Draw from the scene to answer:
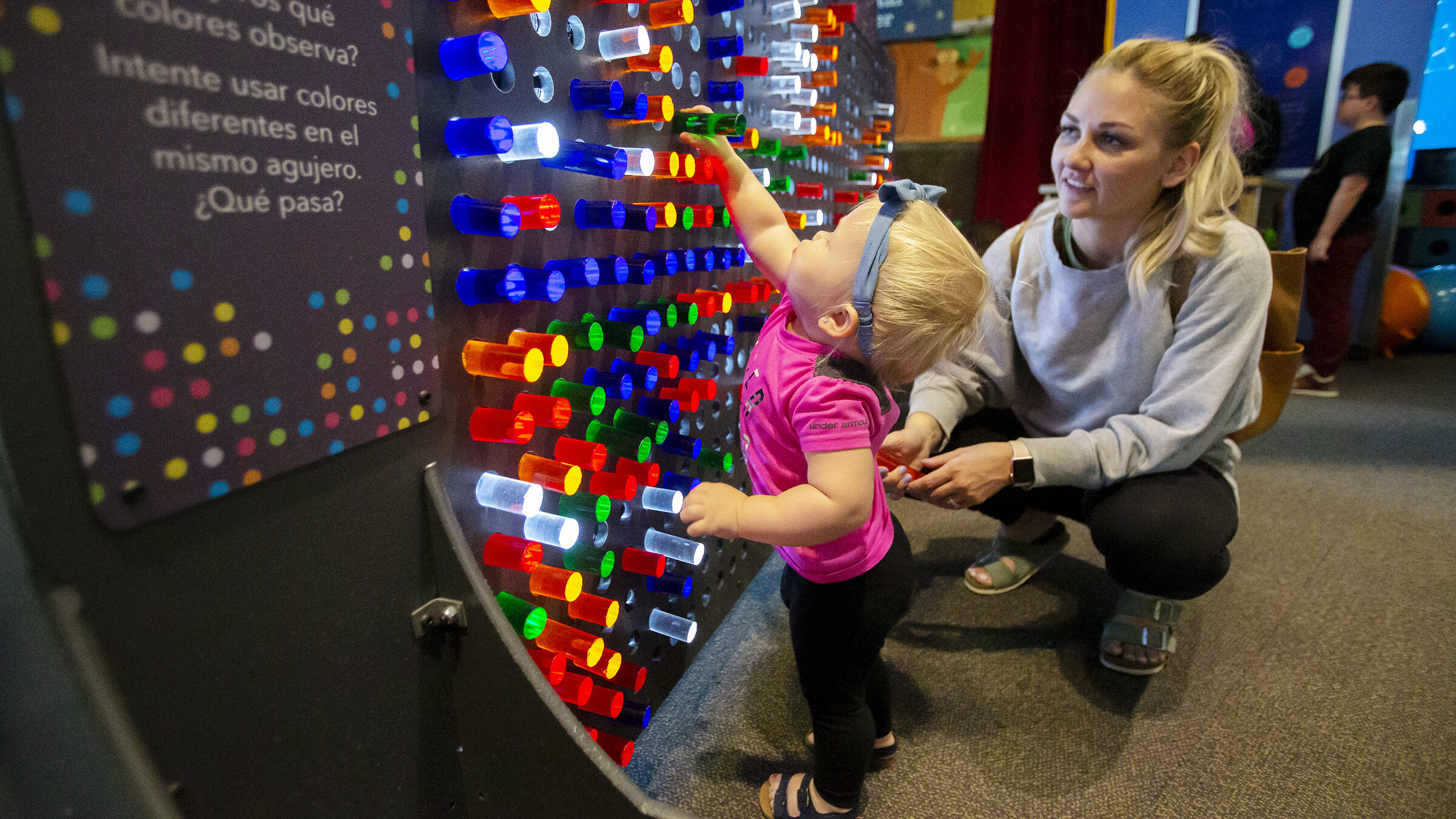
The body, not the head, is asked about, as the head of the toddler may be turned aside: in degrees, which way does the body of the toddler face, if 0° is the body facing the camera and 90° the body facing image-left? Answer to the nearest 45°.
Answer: approximately 90°

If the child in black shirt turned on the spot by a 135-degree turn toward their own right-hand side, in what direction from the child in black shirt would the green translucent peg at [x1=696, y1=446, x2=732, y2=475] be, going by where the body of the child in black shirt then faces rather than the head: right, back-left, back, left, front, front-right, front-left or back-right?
back-right

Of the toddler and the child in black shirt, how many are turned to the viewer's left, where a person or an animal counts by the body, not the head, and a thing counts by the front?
2

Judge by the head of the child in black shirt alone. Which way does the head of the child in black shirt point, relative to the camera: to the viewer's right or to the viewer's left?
to the viewer's left

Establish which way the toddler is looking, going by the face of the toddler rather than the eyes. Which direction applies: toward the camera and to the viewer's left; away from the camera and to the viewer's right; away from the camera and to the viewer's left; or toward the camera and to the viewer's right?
away from the camera and to the viewer's left

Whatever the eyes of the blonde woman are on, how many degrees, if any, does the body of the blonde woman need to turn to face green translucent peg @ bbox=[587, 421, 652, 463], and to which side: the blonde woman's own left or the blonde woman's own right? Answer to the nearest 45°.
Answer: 0° — they already face it

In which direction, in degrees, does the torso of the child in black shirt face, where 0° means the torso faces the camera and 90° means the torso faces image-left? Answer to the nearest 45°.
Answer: approximately 90°

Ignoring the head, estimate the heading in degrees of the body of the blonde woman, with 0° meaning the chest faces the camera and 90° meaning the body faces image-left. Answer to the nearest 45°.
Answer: approximately 45°
